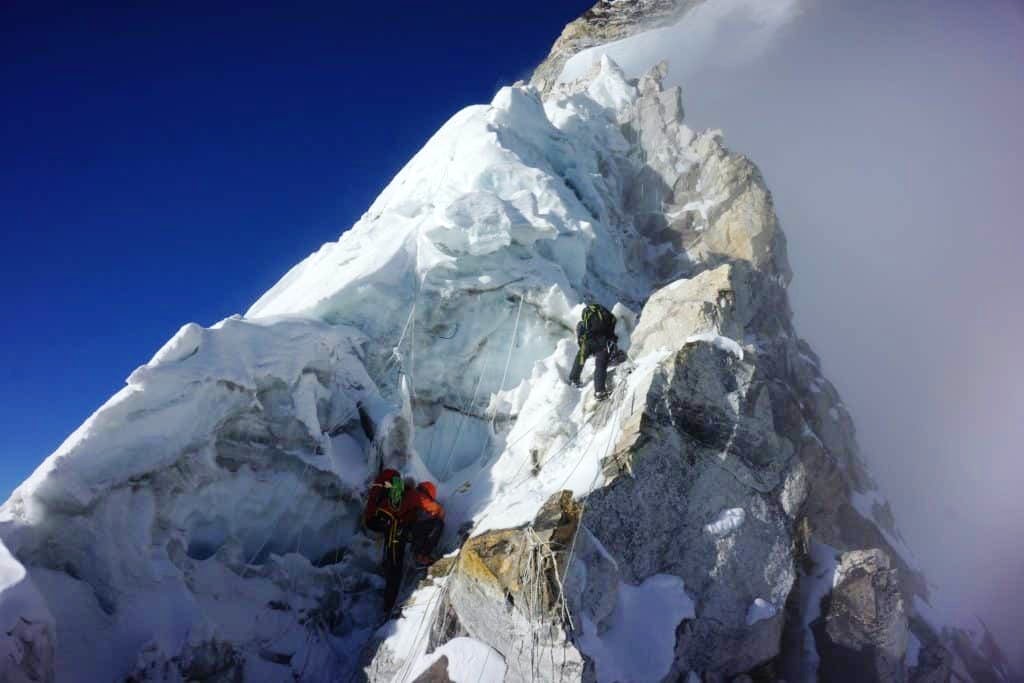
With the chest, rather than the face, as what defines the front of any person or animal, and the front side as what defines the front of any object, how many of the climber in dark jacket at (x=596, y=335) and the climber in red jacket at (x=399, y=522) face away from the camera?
2

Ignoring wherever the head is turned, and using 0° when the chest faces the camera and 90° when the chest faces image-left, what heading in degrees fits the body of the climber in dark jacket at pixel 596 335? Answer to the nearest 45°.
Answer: approximately 180°

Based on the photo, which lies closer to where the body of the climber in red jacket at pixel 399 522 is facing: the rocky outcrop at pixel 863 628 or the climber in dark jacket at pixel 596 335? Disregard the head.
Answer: the climber in dark jacket

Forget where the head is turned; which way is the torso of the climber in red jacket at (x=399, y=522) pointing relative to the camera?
away from the camera

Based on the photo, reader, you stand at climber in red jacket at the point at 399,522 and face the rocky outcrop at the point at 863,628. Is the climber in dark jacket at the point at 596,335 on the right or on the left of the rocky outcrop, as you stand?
left

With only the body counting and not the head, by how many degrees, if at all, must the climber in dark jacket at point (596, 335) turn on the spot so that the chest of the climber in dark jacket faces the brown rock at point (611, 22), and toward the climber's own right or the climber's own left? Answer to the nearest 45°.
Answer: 0° — they already face it

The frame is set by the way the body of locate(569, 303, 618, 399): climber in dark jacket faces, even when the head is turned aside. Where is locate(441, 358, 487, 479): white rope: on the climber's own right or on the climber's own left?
on the climber's own left
